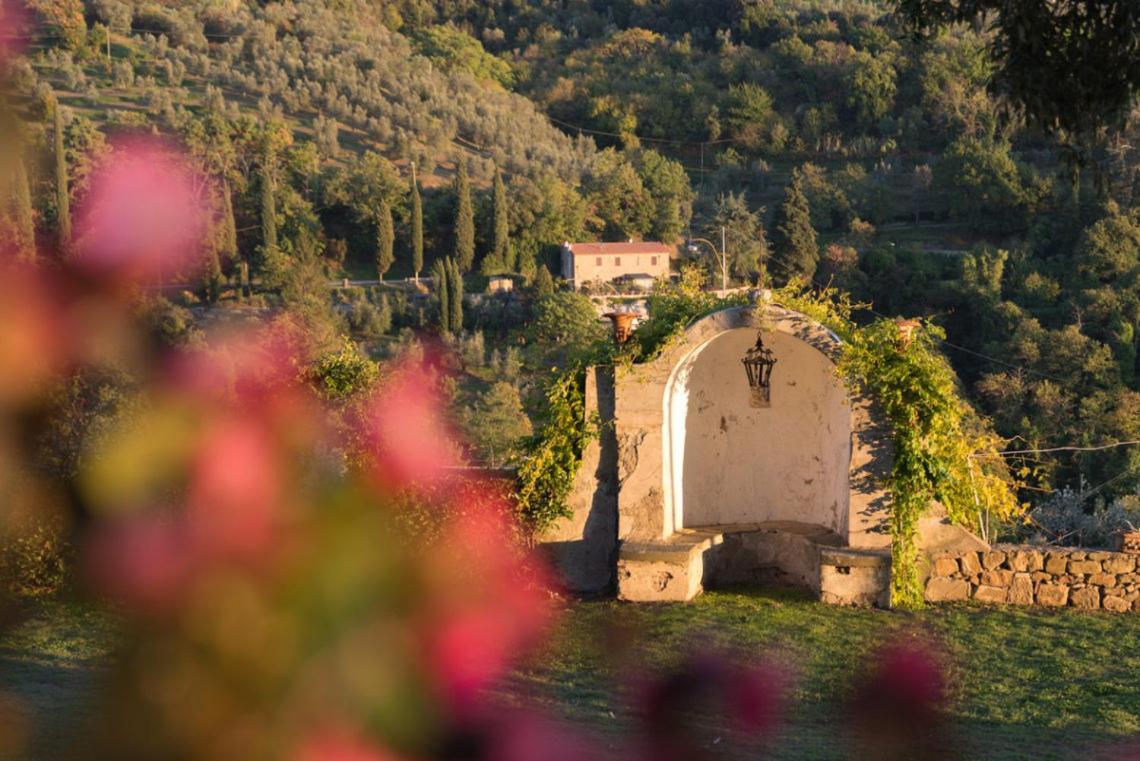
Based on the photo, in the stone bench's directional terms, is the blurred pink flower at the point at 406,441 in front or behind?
in front

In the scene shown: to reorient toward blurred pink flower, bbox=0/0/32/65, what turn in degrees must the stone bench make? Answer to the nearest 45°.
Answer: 0° — it already faces it

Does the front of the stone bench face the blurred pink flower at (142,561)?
yes

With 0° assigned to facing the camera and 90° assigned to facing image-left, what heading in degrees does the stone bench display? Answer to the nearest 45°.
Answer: approximately 0°

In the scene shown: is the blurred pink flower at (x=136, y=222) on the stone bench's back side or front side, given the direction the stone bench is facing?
on the front side

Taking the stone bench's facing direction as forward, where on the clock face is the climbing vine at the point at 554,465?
The climbing vine is roughly at 3 o'clock from the stone bench.

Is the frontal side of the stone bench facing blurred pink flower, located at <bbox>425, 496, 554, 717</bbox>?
yes

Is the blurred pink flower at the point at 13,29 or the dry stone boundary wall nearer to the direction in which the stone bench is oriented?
the blurred pink flower

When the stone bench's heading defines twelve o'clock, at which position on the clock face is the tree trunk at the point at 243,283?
The tree trunk is roughly at 5 o'clock from the stone bench.
